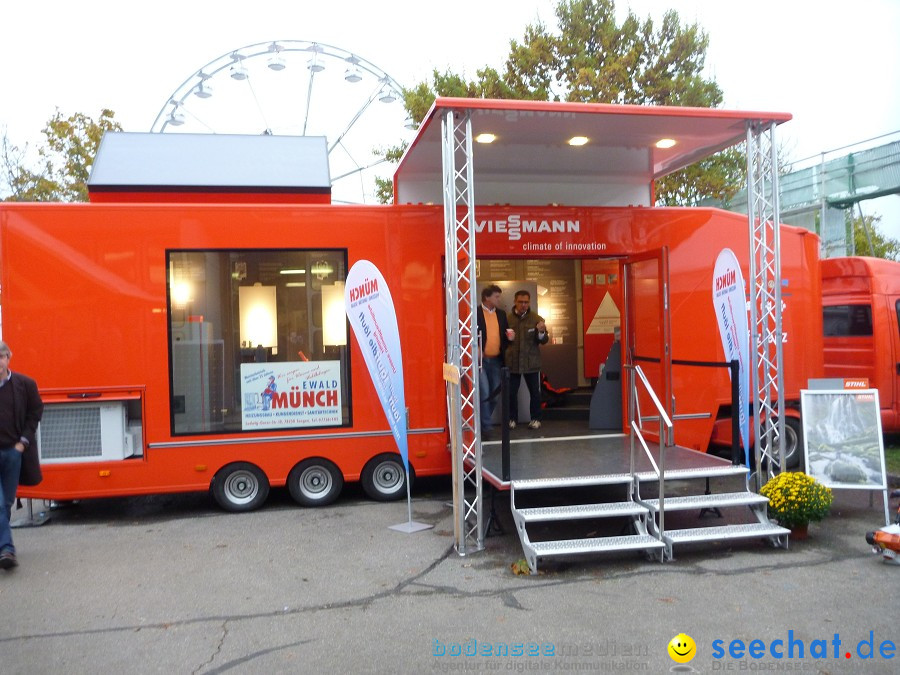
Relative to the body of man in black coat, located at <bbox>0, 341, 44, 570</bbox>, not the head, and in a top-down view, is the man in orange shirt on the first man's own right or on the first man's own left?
on the first man's own left

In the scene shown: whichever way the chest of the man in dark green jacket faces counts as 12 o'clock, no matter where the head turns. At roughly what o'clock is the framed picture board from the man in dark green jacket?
The framed picture board is roughly at 10 o'clock from the man in dark green jacket.

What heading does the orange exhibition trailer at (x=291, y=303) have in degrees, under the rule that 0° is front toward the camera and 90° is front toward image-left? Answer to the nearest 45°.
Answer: approximately 270°

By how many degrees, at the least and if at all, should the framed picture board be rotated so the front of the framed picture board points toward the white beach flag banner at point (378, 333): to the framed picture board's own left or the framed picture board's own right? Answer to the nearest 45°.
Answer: approximately 45° to the framed picture board's own right

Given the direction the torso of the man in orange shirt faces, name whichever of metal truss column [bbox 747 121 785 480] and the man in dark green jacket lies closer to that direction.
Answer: the metal truss column

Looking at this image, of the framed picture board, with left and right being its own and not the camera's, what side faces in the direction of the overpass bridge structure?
back

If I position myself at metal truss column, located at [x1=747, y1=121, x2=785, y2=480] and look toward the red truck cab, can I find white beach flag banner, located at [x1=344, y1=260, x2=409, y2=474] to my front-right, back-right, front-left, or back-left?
back-left

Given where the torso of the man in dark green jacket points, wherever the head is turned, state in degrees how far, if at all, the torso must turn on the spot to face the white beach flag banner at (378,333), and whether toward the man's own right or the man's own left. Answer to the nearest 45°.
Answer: approximately 45° to the man's own right

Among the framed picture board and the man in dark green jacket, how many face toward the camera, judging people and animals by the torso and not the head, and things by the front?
2
